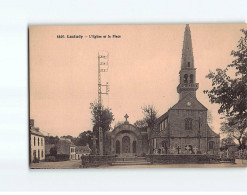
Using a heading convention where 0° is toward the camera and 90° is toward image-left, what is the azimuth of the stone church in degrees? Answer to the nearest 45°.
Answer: approximately 0°

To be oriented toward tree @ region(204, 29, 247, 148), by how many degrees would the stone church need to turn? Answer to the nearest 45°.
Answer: approximately 90° to its left

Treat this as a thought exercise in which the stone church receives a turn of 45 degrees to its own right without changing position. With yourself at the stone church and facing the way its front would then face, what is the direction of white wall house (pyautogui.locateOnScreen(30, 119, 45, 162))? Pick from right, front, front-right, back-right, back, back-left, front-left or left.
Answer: front-right

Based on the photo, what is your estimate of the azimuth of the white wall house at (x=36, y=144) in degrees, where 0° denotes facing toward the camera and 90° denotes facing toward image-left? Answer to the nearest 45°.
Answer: approximately 315°

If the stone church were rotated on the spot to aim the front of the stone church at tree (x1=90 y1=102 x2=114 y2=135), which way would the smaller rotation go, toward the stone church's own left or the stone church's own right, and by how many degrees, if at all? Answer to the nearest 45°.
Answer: approximately 90° to the stone church's own right
